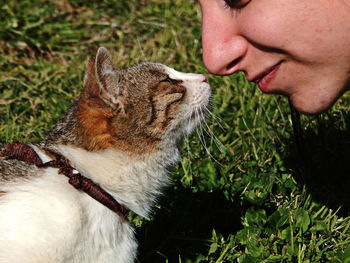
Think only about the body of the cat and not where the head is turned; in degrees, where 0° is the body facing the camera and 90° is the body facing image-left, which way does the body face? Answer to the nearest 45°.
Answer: approximately 270°
